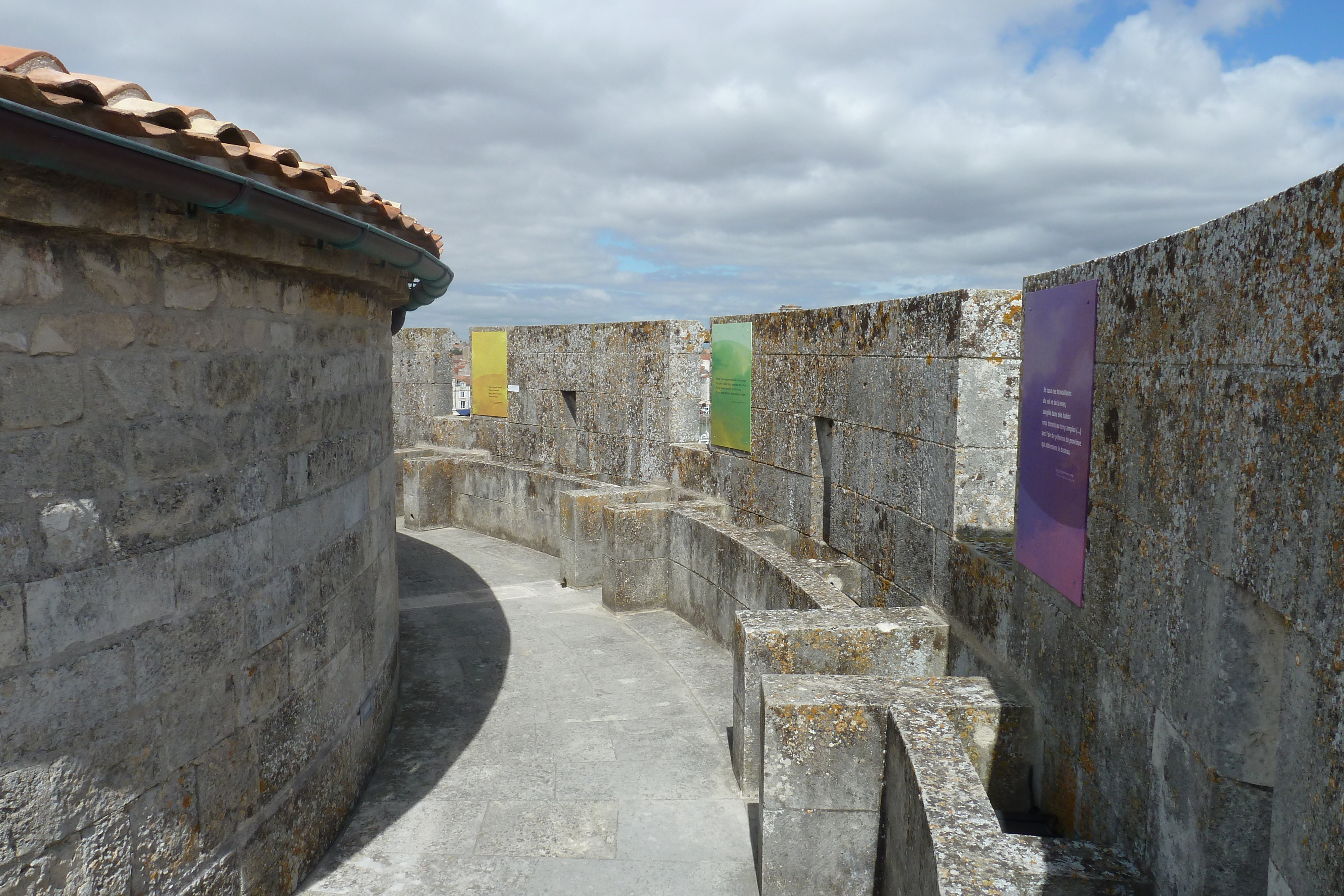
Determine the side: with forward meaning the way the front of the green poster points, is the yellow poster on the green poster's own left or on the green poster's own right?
on the green poster's own right

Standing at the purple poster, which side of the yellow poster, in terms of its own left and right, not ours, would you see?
front

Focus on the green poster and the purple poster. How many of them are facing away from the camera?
0

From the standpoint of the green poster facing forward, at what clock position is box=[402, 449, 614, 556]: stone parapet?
The stone parapet is roughly at 3 o'clock from the green poster.

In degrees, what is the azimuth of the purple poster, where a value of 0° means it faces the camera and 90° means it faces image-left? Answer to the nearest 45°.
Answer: approximately 45°

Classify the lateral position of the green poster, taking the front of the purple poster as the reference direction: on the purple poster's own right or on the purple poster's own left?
on the purple poster's own right

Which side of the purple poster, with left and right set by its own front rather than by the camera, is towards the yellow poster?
right

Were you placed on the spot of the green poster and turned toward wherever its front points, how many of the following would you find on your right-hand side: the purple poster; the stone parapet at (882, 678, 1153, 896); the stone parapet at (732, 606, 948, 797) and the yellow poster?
1

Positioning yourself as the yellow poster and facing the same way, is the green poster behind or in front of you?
in front

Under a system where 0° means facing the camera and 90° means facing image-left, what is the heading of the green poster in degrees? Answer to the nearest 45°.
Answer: approximately 45°

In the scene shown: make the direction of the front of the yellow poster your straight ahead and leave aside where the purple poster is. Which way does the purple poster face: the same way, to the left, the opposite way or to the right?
to the right
